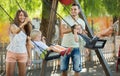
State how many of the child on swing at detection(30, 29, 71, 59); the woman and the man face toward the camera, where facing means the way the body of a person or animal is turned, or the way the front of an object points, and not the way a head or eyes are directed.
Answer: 2

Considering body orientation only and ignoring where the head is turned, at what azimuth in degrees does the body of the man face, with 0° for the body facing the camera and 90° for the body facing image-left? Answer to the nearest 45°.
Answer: approximately 0°

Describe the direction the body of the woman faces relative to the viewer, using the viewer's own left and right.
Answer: facing the viewer

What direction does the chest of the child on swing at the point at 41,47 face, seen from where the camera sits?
to the viewer's right

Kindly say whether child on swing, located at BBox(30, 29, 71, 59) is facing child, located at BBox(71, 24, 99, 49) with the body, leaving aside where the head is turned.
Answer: yes

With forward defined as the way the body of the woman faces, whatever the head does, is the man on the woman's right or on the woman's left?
on the woman's left

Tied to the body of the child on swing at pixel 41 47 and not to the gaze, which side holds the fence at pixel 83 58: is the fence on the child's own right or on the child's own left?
on the child's own left
